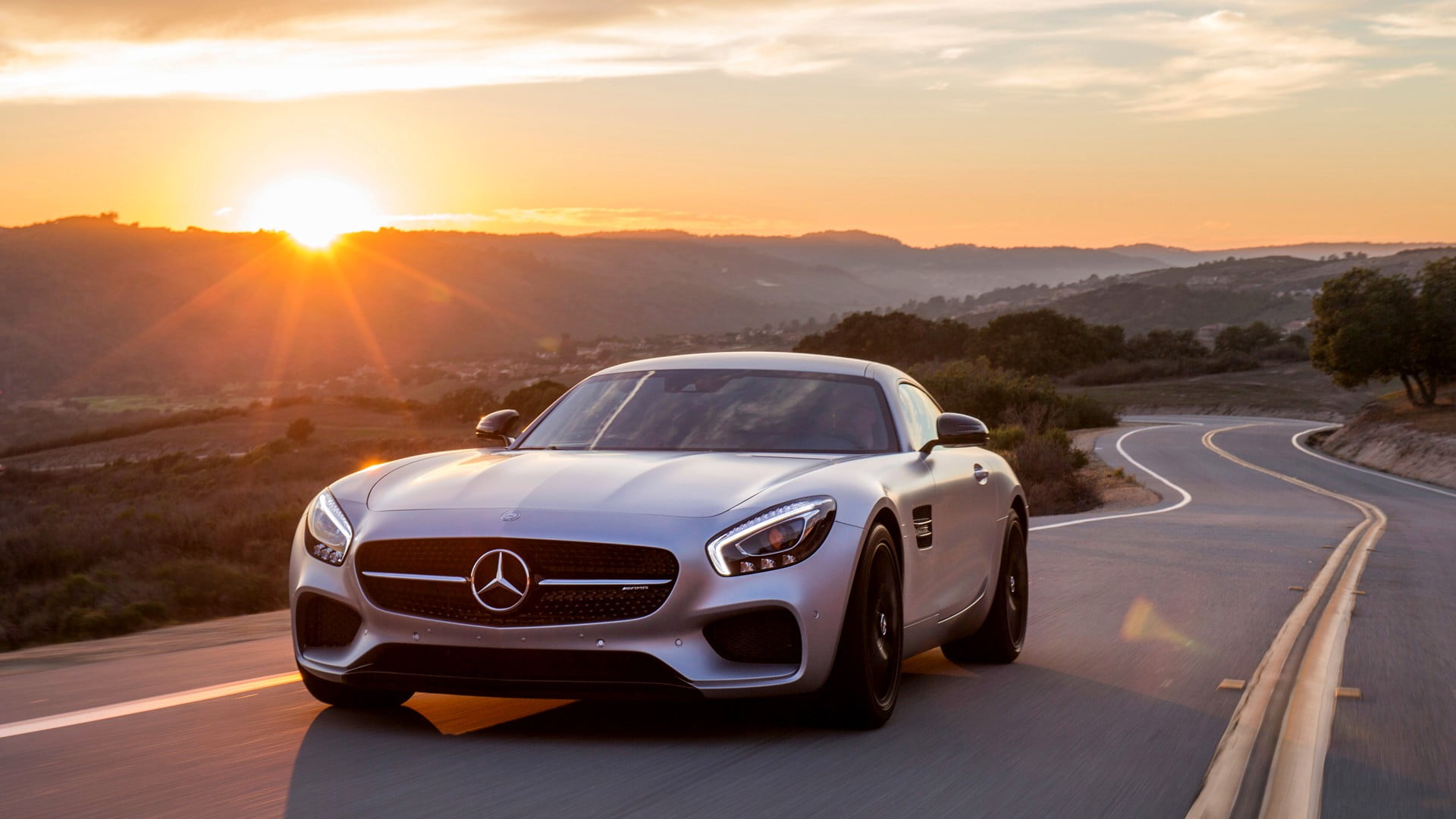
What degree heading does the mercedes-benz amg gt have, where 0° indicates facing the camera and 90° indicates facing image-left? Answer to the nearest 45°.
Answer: approximately 45°

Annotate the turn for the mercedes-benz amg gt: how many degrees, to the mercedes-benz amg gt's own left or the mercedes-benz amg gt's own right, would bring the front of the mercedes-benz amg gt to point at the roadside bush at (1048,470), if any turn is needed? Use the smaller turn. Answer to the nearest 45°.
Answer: approximately 135° to the mercedes-benz amg gt's own right
